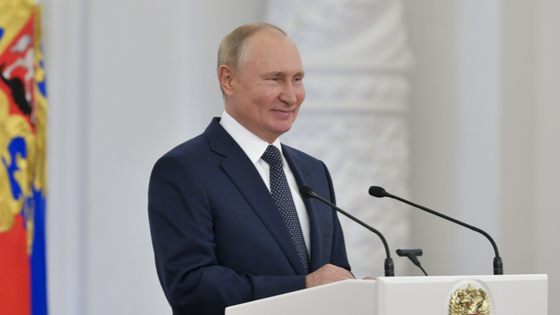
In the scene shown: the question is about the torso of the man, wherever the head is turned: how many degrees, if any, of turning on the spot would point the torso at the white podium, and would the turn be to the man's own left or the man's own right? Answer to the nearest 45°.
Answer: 0° — they already face it

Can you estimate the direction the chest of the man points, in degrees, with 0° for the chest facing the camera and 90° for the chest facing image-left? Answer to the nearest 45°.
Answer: approximately 315°

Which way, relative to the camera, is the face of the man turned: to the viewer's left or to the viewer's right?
to the viewer's right

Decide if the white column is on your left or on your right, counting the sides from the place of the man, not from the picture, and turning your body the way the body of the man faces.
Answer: on your left

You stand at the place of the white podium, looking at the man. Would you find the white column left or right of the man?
right

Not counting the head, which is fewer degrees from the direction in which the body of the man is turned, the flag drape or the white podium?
the white podium

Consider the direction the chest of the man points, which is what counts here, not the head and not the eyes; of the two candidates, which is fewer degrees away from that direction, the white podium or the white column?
the white podium
